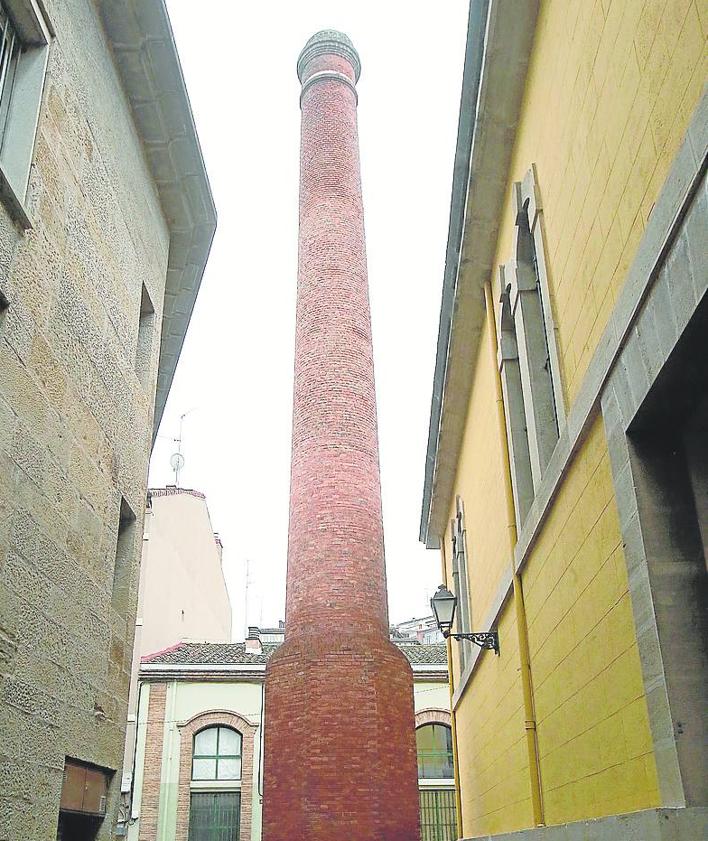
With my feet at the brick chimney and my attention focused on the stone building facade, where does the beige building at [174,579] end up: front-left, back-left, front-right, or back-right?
back-right

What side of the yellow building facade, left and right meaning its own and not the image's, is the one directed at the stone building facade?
front

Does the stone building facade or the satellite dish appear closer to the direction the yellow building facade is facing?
the stone building facade

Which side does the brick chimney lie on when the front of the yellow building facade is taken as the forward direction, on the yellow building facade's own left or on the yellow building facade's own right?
on the yellow building facade's own right

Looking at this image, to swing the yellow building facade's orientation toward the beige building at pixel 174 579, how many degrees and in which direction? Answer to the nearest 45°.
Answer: approximately 45° to its right

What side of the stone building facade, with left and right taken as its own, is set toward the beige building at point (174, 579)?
left

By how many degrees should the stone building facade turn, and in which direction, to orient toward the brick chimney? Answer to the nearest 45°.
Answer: approximately 45° to its left

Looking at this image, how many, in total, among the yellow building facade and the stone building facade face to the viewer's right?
1

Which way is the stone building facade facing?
to the viewer's right

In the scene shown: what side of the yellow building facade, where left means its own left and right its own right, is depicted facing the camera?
left
